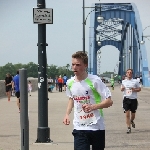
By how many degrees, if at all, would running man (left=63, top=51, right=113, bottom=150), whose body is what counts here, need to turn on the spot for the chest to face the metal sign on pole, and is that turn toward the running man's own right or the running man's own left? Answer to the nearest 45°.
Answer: approximately 135° to the running man's own right

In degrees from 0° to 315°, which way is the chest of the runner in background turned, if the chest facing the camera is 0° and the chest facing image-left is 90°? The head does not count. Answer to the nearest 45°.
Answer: approximately 0°

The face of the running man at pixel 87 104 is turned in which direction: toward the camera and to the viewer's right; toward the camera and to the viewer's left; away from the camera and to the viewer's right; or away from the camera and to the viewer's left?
toward the camera and to the viewer's left

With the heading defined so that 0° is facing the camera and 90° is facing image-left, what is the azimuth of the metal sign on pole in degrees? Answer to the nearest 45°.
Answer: approximately 0°

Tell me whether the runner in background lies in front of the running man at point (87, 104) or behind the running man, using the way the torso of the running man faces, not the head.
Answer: behind

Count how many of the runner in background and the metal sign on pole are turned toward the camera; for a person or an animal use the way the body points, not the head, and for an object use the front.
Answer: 2

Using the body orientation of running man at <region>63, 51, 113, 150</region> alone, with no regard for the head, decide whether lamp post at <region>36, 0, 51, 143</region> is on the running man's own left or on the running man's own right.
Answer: on the running man's own right

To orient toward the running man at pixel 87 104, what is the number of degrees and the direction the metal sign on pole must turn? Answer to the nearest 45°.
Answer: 0° — it already faces them

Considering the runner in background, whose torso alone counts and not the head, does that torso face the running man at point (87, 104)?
yes

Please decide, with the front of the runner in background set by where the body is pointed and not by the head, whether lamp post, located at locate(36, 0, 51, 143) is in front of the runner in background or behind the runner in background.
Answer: in front
